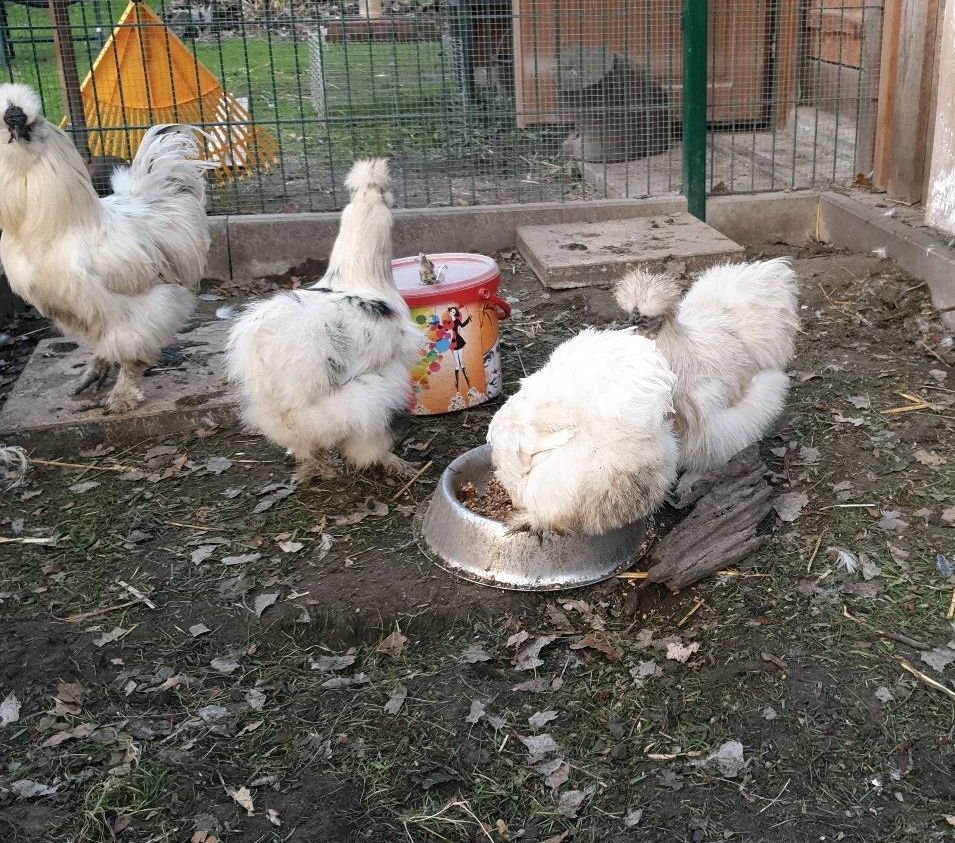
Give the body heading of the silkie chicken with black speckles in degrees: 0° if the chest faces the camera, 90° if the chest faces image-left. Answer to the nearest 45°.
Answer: approximately 225°

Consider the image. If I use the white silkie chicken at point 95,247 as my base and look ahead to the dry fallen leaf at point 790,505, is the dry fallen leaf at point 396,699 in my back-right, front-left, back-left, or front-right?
front-right

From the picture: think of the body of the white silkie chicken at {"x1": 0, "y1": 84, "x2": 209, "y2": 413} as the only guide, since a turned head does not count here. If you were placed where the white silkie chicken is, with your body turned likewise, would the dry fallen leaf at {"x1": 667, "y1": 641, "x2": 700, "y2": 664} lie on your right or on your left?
on your left

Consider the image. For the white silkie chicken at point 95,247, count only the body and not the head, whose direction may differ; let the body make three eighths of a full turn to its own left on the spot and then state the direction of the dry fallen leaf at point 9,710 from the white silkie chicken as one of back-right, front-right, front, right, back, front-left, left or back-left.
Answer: right

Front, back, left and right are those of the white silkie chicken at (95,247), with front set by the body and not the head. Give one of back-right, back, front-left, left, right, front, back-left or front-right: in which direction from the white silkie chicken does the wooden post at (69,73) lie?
back-right

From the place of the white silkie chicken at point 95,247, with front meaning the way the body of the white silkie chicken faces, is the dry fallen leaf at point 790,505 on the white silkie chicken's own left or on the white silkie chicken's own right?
on the white silkie chicken's own left

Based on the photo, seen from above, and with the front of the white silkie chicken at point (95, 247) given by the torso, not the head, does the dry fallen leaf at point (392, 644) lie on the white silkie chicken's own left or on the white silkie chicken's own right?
on the white silkie chicken's own left

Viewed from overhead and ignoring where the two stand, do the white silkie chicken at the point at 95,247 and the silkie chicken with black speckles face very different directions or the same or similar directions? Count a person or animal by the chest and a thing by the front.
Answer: very different directions

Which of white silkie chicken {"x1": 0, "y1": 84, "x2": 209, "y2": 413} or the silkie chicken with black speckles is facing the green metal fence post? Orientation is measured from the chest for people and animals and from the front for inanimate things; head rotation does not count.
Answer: the silkie chicken with black speckles

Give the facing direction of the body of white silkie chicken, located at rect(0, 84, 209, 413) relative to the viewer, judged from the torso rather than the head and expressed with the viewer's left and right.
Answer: facing the viewer and to the left of the viewer

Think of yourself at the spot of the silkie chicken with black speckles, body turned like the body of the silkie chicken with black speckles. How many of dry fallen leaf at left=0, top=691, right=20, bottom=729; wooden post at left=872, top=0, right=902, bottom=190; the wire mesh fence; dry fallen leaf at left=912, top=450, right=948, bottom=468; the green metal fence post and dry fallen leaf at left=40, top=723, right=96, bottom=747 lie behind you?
2
